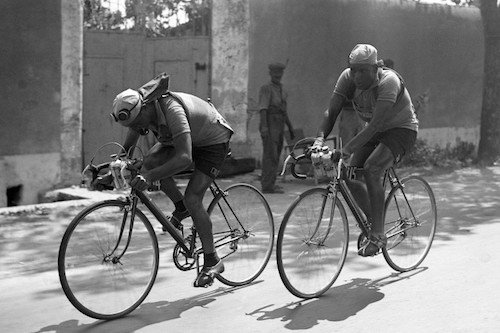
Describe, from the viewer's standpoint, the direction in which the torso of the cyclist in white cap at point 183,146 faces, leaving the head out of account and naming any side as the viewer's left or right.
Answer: facing the viewer and to the left of the viewer

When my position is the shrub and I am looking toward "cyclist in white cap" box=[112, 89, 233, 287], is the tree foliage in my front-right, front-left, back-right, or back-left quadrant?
front-right

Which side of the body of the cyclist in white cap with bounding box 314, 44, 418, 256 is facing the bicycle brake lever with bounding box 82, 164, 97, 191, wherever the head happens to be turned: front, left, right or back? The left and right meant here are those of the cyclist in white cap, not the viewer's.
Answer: front

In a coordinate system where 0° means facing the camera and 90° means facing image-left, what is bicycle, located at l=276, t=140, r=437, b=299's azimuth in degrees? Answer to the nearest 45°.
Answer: approximately 45°

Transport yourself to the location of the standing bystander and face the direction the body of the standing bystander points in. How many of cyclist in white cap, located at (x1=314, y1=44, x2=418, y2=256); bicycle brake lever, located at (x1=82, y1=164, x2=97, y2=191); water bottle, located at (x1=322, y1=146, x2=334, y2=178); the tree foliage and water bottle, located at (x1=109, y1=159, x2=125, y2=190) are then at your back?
1

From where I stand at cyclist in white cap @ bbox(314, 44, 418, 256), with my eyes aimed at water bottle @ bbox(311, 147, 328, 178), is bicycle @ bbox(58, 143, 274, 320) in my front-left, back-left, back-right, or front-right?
front-right

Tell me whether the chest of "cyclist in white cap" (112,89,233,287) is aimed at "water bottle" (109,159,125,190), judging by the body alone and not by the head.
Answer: yes

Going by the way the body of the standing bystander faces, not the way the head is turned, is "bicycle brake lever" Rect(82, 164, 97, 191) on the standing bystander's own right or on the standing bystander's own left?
on the standing bystander's own right

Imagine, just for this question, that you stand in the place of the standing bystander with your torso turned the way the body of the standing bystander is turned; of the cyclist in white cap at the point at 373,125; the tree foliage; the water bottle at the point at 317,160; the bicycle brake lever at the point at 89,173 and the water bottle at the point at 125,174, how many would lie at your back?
1

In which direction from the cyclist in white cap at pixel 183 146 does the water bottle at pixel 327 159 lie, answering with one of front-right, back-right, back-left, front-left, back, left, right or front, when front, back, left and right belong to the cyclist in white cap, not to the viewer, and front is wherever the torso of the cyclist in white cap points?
back-left

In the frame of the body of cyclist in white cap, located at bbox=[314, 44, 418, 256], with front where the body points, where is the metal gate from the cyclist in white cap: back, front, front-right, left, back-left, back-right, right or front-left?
right

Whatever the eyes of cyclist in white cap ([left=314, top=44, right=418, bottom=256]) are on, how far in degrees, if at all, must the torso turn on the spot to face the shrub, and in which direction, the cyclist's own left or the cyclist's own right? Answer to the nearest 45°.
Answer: approximately 135° to the cyclist's own right

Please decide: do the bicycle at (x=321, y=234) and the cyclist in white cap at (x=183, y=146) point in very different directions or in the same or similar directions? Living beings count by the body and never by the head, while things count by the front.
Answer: same or similar directions

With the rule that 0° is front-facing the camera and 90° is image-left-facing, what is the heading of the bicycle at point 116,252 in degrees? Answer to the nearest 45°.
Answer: approximately 45°

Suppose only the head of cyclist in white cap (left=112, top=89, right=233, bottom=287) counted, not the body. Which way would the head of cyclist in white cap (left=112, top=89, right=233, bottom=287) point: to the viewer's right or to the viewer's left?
to the viewer's left

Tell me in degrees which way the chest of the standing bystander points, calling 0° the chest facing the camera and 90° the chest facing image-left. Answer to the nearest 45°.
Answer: approximately 315°
